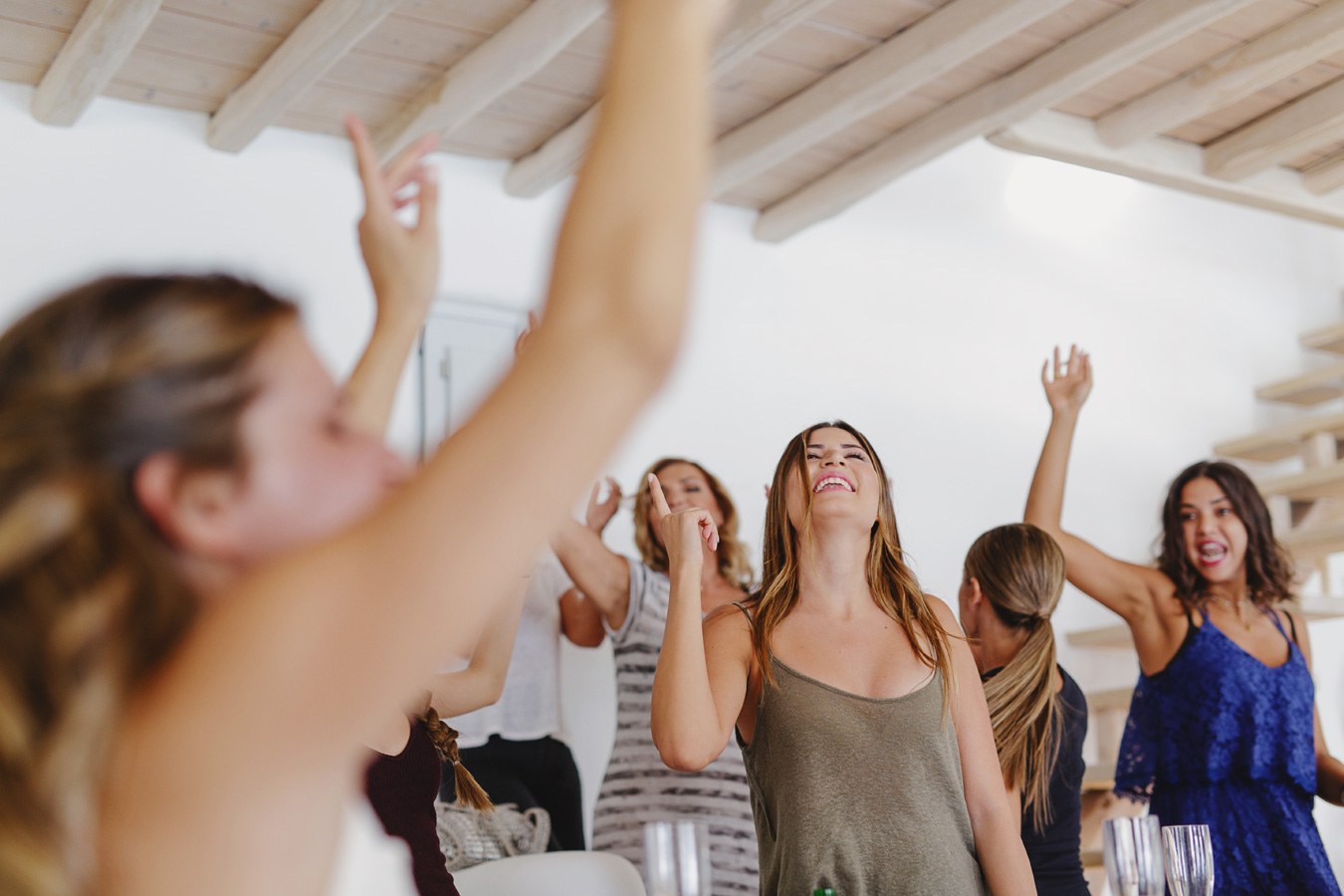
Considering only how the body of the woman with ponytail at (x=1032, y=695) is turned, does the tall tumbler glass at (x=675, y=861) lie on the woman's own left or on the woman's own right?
on the woman's own left

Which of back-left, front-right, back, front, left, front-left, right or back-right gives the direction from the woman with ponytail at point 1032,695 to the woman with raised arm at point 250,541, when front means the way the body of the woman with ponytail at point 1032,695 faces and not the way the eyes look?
back-left

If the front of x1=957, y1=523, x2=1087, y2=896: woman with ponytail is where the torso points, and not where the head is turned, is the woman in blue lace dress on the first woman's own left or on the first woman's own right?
on the first woman's own right

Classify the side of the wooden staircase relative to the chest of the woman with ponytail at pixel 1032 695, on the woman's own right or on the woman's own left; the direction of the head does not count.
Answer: on the woman's own right

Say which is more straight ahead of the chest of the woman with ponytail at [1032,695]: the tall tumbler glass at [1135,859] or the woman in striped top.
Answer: the woman in striped top

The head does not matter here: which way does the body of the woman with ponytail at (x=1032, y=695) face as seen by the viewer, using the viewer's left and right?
facing away from the viewer and to the left of the viewer

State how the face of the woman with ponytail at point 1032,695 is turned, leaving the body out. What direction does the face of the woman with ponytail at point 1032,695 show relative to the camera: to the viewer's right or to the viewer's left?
to the viewer's left

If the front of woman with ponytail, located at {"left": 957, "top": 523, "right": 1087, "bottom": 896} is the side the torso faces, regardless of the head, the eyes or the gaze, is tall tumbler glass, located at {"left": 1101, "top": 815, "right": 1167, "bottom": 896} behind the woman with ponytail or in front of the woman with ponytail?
behind
